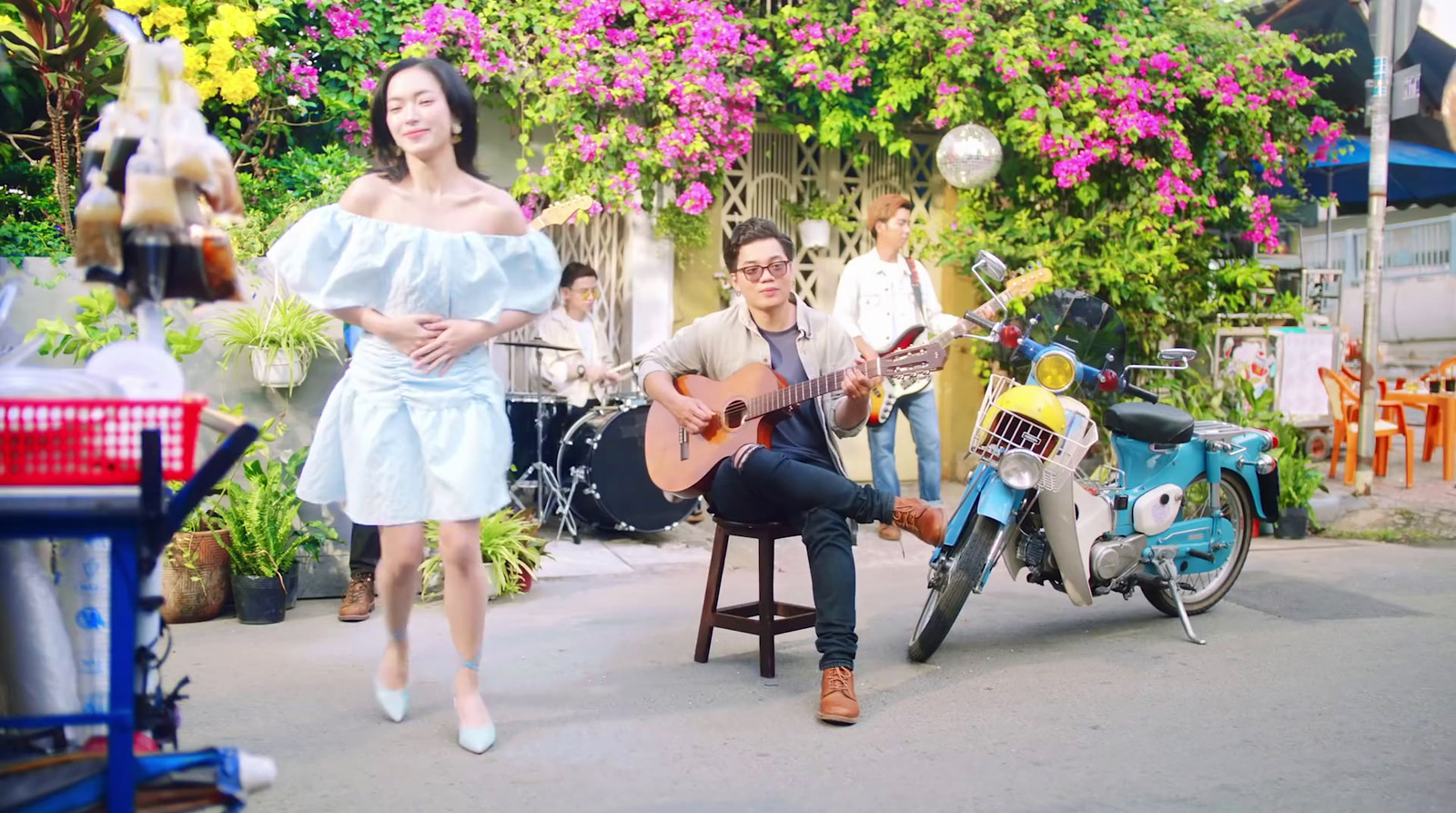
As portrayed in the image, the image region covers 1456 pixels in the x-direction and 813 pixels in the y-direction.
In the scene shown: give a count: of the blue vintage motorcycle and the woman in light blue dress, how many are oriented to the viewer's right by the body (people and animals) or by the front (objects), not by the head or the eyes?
0

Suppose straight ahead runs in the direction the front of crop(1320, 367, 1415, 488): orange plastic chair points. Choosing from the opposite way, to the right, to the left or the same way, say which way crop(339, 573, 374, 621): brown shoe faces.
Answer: to the right

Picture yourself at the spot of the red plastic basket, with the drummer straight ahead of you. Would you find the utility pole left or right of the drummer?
right

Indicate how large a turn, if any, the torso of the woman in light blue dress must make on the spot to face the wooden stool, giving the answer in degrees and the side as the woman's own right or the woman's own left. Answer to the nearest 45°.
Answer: approximately 135° to the woman's own left

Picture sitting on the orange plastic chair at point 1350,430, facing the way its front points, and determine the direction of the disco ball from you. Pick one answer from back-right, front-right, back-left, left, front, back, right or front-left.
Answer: back-right

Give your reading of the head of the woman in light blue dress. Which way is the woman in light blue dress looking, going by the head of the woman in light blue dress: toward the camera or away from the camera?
toward the camera

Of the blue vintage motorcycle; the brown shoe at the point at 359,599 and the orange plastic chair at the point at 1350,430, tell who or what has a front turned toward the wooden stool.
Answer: the blue vintage motorcycle

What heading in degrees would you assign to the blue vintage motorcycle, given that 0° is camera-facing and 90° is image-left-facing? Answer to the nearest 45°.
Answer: approximately 45°

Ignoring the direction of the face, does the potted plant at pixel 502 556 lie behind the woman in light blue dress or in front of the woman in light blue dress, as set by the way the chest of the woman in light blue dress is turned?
behind

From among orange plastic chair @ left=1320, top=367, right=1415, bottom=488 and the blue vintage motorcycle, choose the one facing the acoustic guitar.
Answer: the blue vintage motorcycle

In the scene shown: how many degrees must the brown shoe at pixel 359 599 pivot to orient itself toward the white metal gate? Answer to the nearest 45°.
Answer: approximately 180°

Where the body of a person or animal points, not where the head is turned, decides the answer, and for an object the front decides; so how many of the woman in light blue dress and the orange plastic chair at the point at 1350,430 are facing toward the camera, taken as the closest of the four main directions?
1

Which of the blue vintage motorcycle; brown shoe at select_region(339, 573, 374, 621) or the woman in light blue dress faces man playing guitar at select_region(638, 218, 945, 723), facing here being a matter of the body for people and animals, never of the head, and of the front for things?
the blue vintage motorcycle

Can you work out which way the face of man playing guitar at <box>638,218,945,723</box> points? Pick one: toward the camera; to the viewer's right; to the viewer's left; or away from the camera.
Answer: toward the camera

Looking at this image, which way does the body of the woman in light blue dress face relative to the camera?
toward the camera

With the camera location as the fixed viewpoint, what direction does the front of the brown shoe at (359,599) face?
facing the viewer and to the left of the viewer

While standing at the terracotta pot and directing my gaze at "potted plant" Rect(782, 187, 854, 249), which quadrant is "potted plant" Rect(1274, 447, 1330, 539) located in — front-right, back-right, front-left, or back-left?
front-right

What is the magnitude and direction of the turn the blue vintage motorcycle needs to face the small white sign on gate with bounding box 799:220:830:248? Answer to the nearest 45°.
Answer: approximately 90° to its right
